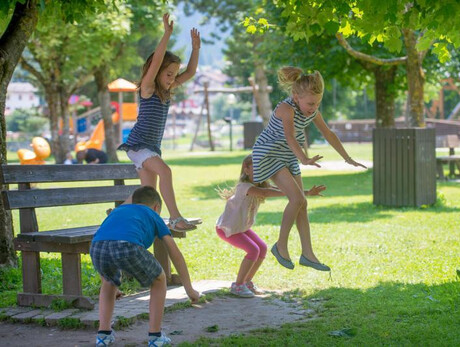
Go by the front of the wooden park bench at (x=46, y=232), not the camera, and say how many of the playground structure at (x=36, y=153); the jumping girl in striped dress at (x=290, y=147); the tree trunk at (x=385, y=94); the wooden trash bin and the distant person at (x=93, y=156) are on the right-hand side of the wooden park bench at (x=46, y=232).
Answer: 0

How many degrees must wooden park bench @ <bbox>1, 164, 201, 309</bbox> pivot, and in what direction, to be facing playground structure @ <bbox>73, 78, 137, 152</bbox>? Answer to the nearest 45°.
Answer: approximately 135° to its left

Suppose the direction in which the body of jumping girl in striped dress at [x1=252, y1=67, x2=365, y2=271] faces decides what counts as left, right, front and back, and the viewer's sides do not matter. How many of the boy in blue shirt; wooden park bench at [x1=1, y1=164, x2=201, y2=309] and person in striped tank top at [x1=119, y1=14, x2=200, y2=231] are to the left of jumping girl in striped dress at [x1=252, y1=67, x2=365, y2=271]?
0

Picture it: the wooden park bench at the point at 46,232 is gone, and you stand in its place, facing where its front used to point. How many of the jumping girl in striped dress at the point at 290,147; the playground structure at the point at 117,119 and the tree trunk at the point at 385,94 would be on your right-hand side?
0

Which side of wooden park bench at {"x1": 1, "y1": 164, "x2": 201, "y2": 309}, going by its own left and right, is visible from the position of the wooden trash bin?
left

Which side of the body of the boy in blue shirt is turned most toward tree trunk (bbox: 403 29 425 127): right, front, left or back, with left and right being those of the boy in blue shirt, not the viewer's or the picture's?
front

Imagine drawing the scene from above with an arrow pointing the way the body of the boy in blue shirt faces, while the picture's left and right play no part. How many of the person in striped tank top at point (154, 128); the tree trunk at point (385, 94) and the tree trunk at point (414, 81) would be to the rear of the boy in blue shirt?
0

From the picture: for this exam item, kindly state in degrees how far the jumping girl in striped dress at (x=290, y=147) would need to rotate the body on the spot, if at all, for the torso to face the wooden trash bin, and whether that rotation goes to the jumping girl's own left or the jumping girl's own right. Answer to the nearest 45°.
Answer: approximately 135° to the jumping girl's own left

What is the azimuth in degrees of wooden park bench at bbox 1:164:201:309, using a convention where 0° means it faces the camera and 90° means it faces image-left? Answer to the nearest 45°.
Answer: approximately 315°

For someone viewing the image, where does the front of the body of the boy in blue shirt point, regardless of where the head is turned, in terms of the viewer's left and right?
facing away from the viewer and to the right of the viewer

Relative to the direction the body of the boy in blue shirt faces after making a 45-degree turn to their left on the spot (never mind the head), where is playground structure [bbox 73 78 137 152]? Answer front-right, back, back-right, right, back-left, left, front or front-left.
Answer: front

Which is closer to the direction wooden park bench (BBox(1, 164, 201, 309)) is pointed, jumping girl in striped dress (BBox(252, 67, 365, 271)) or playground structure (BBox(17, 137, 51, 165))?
the jumping girl in striped dress

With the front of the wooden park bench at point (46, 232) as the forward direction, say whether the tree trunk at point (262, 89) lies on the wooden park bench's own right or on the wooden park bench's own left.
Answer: on the wooden park bench's own left
